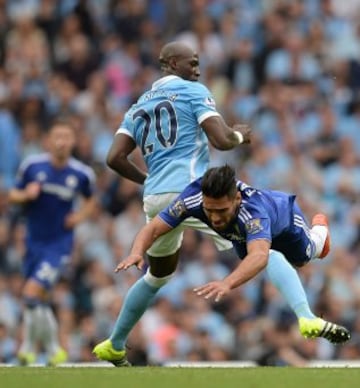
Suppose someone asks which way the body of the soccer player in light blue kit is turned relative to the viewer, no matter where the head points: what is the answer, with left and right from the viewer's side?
facing away from the viewer and to the right of the viewer

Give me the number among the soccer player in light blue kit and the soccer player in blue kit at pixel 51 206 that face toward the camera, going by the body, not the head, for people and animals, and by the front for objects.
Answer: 1

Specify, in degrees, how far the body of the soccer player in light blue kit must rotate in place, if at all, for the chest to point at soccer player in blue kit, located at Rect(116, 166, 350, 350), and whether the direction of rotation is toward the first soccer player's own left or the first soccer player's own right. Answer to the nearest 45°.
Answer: approximately 90° to the first soccer player's own right
